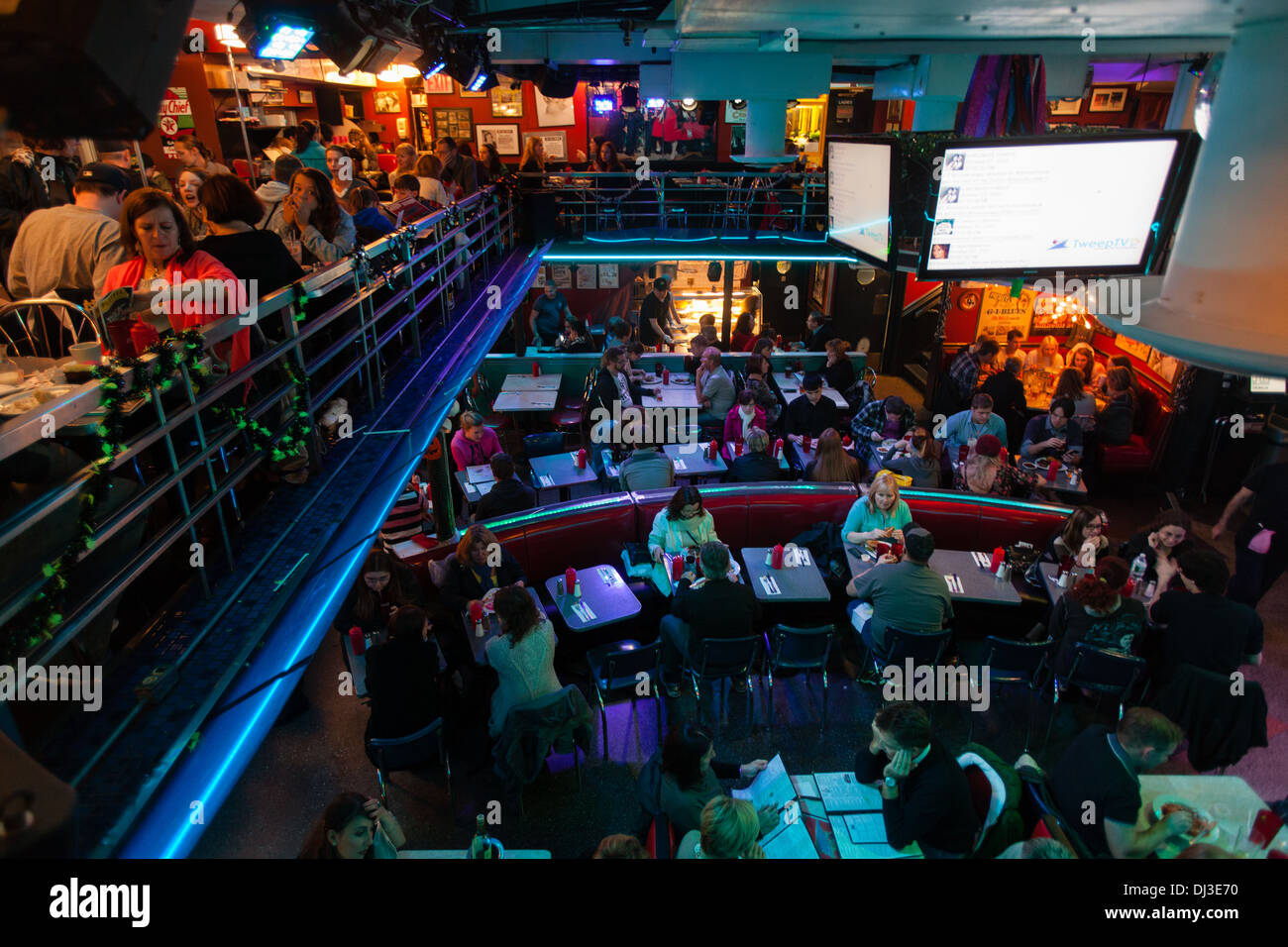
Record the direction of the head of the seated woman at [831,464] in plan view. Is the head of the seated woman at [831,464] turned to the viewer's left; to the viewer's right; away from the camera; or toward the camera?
away from the camera

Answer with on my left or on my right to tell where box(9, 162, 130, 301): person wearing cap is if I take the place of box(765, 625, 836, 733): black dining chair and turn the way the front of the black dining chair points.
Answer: on my left

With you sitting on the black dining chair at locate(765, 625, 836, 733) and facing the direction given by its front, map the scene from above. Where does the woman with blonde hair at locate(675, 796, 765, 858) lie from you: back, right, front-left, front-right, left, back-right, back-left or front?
back

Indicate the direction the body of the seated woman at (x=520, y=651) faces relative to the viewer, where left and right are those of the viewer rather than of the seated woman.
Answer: facing away from the viewer and to the left of the viewer

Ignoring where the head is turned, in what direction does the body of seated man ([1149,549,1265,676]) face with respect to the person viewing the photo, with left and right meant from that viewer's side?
facing away from the viewer and to the left of the viewer

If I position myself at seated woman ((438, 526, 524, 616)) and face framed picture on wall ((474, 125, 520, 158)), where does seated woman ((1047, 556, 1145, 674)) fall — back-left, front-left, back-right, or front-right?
back-right

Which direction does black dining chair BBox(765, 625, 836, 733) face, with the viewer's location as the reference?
facing away from the viewer

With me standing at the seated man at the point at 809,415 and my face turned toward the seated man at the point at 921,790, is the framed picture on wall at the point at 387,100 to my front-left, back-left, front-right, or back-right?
back-right

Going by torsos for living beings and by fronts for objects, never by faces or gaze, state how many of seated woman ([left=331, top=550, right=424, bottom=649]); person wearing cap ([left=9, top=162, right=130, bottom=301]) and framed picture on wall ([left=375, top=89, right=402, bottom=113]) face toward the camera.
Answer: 2

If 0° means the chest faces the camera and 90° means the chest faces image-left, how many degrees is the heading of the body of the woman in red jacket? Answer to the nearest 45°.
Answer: approximately 0°

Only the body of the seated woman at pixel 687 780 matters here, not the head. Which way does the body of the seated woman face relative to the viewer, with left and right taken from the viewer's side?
facing to the right of the viewer

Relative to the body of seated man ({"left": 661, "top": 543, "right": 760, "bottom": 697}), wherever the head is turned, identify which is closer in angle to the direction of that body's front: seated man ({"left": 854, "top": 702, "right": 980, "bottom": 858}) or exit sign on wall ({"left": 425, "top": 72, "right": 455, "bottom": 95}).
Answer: the exit sign on wall

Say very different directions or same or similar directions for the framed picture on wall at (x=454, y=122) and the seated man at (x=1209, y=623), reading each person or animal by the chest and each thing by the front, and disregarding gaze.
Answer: very different directions
